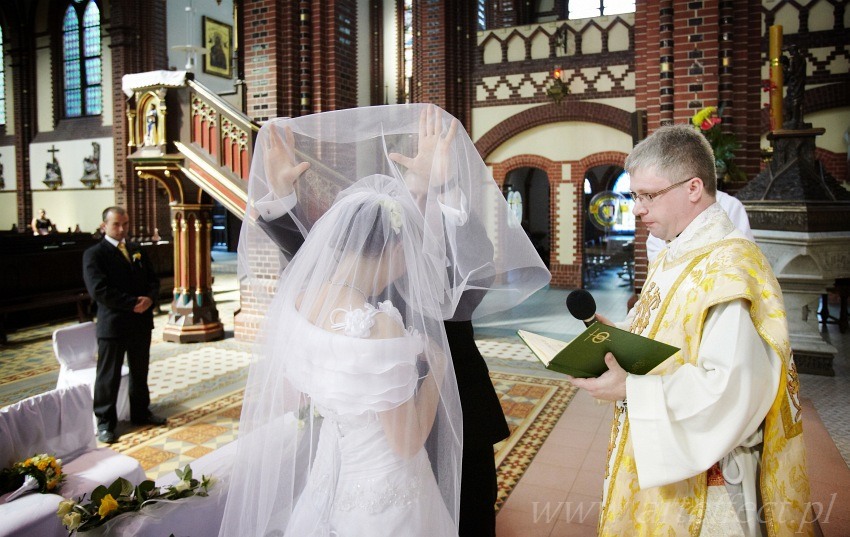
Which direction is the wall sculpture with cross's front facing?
toward the camera

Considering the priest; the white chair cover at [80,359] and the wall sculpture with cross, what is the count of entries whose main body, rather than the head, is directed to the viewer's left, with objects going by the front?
1

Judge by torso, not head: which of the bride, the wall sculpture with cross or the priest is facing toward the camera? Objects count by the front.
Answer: the wall sculpture with cross

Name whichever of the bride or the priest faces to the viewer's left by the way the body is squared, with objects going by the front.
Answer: the priest

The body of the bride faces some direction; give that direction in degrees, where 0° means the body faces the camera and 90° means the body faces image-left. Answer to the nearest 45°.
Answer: approximately 225°

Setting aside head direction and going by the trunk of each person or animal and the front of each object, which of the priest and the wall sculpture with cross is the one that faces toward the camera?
the wall sculpture with cross

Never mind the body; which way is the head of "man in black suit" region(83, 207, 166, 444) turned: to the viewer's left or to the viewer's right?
to the viewer's right

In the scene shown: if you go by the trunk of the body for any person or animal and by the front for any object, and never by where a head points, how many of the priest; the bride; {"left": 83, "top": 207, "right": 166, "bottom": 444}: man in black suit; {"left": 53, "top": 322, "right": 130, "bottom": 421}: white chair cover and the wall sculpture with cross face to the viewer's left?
1

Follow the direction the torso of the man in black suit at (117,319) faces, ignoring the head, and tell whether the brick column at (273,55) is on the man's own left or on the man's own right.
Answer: on the man's own left

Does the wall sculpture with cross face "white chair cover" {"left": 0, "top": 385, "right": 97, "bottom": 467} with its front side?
yes

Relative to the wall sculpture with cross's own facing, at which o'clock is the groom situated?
The groom is roughly at 12 o'clock from the wall sculpture with cross.

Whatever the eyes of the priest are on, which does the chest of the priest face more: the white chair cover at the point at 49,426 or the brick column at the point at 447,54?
the white chair cover

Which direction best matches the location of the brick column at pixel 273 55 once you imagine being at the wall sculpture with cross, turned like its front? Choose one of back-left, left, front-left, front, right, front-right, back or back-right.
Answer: front

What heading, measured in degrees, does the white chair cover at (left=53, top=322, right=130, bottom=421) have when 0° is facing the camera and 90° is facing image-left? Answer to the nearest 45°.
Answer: approximately 315°

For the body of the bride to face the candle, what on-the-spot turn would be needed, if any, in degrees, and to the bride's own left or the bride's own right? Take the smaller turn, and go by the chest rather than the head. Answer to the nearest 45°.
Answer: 0° — they already face it

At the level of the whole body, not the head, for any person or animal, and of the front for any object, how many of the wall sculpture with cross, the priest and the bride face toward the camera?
1
